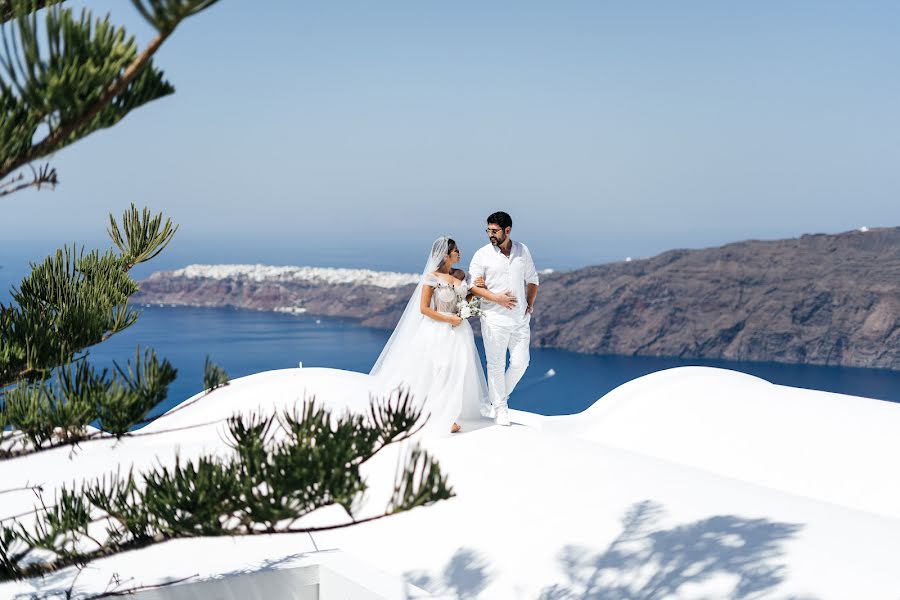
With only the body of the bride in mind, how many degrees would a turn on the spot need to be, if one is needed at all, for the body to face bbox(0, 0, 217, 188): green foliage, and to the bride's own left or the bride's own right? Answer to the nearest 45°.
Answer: approximately 45° to the bride's own right

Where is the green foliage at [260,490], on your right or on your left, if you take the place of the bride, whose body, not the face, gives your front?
on your right

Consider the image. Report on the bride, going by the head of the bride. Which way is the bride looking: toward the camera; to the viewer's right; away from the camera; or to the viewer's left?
to the viewer's right

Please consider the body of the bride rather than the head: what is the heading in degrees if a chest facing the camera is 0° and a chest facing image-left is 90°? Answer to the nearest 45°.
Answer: approximately 315°

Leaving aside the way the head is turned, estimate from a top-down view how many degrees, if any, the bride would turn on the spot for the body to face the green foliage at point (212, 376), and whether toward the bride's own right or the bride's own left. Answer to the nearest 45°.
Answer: approximately 45° to the bride's own right

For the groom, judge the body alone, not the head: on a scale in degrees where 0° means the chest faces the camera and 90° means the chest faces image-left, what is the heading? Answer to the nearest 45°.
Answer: approximately 0°

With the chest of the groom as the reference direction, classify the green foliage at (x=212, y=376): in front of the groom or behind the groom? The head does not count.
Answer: in front

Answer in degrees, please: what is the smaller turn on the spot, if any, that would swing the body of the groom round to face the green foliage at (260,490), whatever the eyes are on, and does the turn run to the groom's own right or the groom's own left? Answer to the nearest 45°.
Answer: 0° — they already face it
